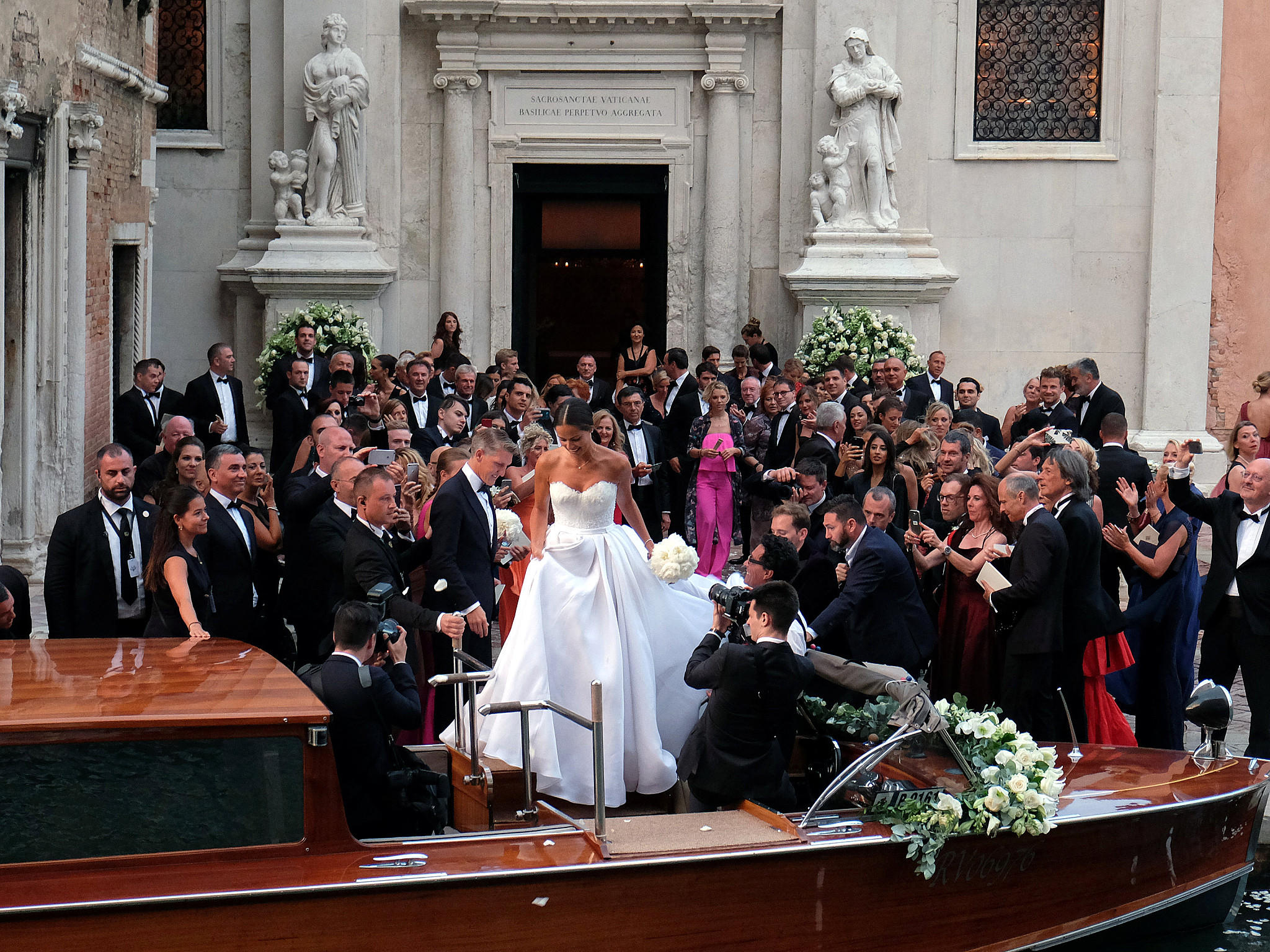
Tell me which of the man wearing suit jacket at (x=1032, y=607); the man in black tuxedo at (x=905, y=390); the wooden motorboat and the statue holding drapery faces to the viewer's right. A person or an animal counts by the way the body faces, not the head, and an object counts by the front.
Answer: the wooden motorboat

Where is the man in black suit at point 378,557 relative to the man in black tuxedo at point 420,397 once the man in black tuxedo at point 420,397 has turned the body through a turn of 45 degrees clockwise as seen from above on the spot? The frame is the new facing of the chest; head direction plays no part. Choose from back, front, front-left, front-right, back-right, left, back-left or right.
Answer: front-left

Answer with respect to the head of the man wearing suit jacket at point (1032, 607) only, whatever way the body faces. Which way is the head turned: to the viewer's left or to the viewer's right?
to the viewer's left

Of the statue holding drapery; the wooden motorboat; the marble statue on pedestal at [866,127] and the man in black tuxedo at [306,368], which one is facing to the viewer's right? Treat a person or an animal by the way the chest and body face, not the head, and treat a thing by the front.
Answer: the wooden motorboat

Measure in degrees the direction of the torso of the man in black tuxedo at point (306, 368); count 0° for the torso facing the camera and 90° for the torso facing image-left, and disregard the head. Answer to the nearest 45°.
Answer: approximately 0°

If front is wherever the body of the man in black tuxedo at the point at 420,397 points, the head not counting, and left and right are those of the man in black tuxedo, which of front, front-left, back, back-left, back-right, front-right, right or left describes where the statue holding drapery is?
back

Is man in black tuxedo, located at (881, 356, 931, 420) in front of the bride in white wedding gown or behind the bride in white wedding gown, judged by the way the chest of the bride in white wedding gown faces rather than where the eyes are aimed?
behind

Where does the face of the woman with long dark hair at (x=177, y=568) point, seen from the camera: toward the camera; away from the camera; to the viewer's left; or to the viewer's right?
to the viewer's right

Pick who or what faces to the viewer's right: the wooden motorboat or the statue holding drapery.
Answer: the wooden motorboat

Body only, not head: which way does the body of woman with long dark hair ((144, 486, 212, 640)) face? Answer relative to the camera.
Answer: to the viewer's right

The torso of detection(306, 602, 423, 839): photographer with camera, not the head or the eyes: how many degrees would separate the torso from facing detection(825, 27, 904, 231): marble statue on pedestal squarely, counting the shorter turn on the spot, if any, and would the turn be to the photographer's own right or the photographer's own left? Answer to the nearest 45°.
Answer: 0° — they already face it

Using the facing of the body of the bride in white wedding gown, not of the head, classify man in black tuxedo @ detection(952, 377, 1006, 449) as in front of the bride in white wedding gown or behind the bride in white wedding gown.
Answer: behind

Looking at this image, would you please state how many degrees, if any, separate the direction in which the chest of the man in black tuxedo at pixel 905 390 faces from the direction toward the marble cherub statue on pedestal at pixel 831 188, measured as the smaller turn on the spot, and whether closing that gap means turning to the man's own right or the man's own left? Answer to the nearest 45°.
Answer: approximately 135° to the man's own right

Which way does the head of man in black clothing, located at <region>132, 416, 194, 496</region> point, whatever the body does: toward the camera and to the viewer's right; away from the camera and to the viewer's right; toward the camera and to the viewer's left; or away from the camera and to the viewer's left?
toward the camera and to the viewer's right

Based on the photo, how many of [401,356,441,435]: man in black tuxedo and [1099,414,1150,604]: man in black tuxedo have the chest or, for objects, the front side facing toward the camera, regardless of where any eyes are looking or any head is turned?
1
